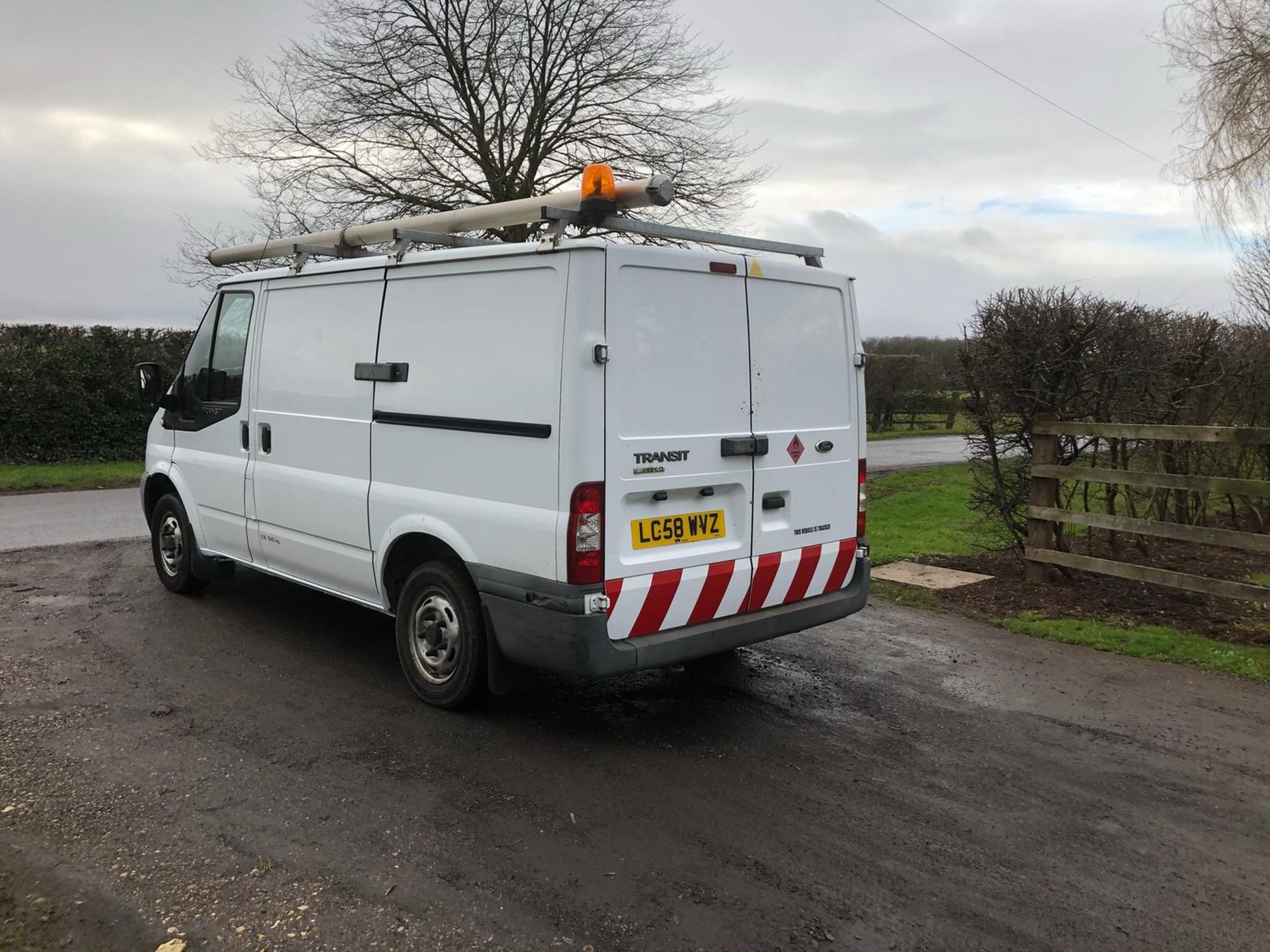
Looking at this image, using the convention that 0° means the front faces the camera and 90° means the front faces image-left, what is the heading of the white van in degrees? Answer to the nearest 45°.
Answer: approximately 135°

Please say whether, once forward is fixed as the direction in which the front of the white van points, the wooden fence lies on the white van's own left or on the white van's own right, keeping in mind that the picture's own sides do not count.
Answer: on the white van's own right

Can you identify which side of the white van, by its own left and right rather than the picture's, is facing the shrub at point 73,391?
front

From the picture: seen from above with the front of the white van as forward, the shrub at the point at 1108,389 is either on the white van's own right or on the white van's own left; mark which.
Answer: on the white van's own right

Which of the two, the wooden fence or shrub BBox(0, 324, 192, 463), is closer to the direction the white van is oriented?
the shrub

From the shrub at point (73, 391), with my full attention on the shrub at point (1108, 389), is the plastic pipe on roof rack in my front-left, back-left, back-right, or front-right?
front-right
